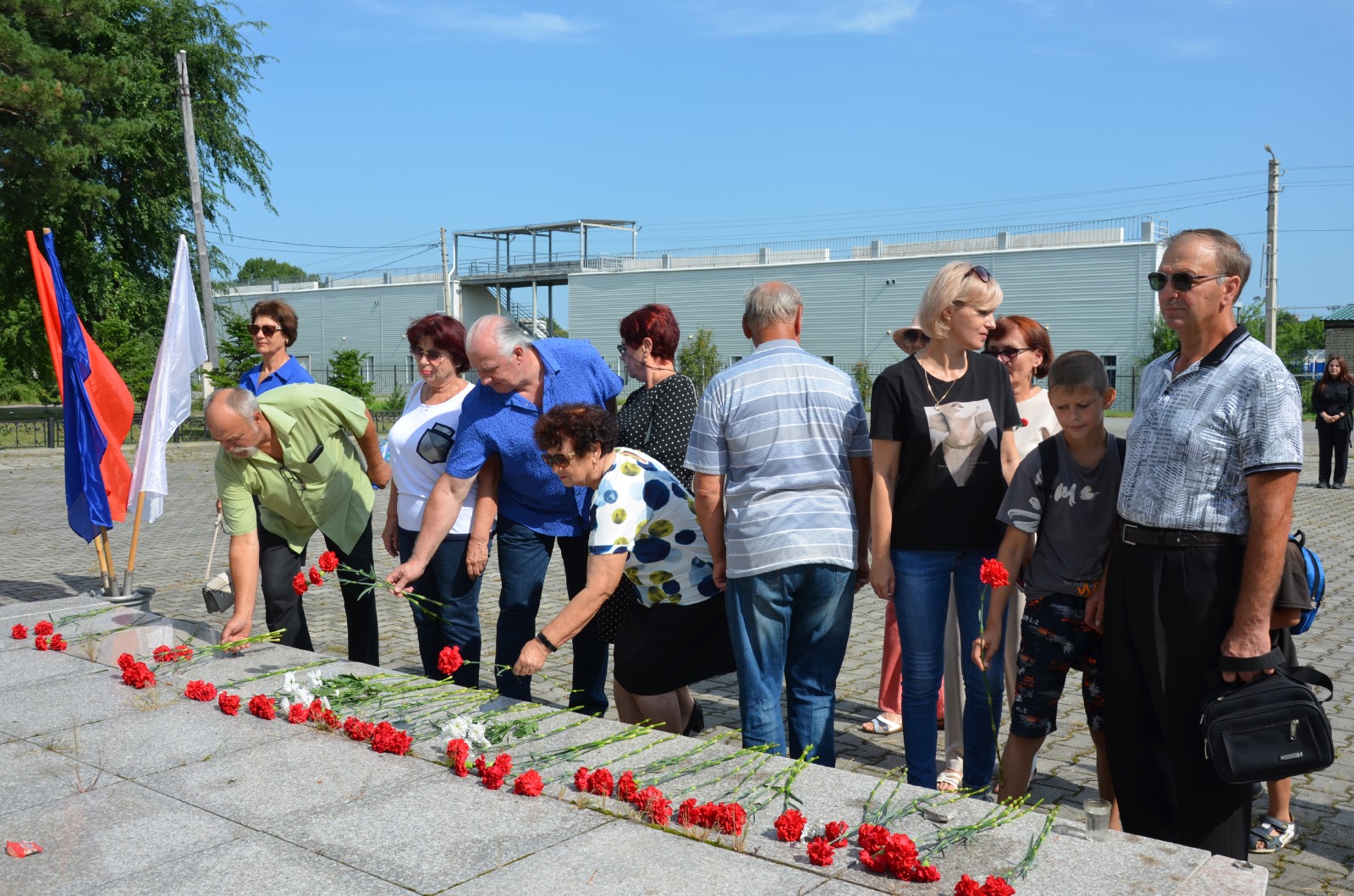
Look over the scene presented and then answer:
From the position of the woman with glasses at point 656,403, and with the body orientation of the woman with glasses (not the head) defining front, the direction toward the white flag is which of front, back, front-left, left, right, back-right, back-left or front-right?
front-right

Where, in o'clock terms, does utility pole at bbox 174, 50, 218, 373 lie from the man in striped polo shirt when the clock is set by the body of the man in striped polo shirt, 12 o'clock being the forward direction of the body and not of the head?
The utility pole is roughly at 11 o'clock from the man in striped polo shirt.

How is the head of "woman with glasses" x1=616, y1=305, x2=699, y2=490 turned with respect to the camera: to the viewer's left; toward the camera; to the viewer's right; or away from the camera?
to the viewer's left

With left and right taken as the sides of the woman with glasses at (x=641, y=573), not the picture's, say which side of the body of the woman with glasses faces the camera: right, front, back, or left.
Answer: left

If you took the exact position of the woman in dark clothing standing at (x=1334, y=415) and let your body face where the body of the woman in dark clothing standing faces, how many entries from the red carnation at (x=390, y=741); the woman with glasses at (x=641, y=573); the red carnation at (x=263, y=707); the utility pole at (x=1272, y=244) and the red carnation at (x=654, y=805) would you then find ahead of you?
4

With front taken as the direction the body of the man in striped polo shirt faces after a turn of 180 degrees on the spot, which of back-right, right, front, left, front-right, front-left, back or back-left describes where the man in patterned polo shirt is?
front-left

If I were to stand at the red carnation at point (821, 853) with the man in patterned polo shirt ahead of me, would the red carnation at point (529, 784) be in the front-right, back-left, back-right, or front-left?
back-left

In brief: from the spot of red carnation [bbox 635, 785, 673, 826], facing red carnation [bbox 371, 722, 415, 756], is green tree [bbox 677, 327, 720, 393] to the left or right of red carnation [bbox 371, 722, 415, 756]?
right

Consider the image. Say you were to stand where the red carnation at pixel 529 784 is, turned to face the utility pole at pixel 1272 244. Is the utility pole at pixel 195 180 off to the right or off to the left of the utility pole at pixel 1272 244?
left

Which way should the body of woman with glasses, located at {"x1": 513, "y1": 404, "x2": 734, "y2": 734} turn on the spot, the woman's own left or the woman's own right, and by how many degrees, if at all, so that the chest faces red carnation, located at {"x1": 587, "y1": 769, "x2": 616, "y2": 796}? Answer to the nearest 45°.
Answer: approximately 90° to the woman's own left

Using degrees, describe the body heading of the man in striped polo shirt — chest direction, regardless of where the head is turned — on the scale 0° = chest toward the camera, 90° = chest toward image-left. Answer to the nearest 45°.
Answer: approximately 180°
